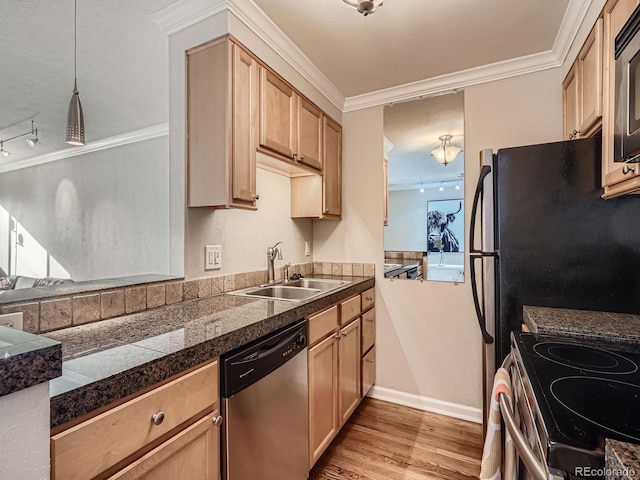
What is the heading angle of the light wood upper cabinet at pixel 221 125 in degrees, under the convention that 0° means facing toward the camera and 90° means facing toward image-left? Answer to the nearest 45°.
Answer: approximately 315°

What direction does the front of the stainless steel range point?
to the viewer's left

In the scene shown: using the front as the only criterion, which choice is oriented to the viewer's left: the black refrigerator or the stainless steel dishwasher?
the black refrigerator

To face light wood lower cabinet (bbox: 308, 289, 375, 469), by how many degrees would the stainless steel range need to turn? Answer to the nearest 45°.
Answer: approximately 45° to its right

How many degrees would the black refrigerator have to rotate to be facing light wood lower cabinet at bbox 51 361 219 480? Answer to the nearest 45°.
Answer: approximately 45° to its left

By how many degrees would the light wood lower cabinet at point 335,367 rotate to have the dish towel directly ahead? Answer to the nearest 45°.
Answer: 0° — it already faces it

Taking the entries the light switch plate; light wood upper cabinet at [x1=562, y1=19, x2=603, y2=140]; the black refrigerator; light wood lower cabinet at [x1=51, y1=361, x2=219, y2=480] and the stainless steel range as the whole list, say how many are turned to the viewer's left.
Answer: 3

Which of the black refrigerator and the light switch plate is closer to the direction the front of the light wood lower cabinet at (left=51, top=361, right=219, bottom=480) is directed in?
the black refrigerator

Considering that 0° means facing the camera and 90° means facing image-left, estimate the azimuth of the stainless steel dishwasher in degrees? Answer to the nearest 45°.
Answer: approximately 315°

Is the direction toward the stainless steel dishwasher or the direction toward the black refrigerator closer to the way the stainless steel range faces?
the stainless steel dishwasher
